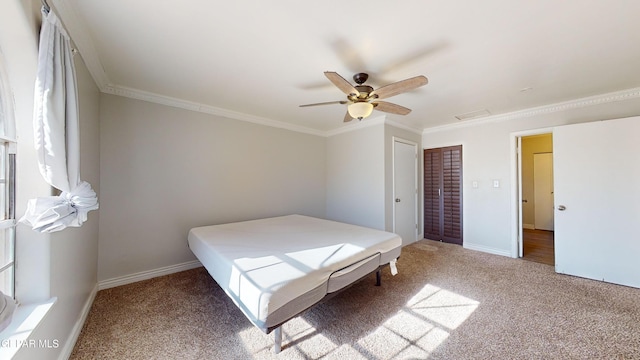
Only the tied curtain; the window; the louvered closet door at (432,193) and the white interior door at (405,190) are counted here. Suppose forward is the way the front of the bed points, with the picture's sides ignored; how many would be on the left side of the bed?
2

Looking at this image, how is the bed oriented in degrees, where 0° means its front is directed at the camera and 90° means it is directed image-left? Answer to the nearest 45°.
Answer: approximately 315°

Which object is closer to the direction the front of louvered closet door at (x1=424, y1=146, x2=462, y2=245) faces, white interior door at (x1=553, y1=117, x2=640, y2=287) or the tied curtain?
the tied curtain

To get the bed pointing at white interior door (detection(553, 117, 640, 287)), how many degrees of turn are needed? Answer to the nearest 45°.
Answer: approximately 45° to its left

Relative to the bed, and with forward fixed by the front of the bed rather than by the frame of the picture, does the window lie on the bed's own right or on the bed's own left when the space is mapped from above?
on the bed's own right

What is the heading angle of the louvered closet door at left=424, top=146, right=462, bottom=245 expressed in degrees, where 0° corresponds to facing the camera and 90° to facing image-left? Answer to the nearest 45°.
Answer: approximately 45°

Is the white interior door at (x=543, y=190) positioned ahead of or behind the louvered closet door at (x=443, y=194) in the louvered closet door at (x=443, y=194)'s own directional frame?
behind
